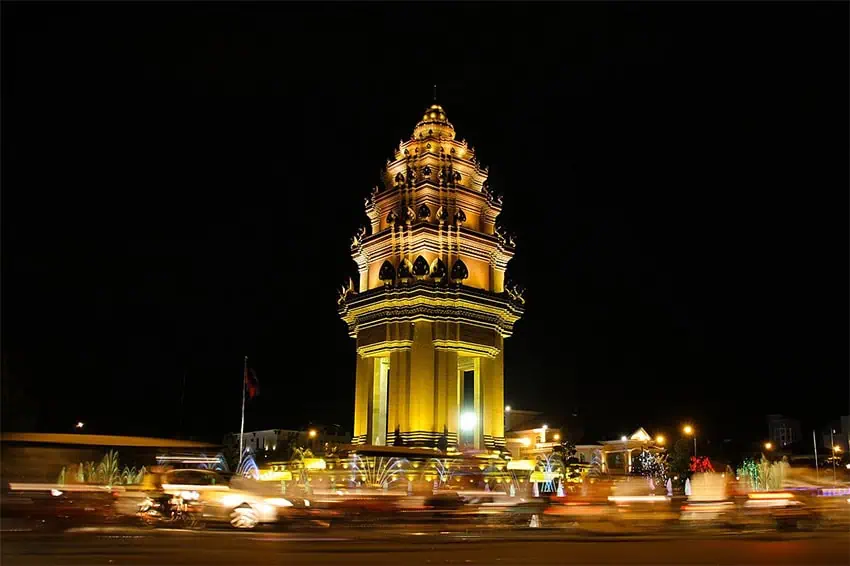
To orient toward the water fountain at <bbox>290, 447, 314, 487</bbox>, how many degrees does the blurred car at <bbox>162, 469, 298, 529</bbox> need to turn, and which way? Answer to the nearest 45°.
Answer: approximately 90° to its left

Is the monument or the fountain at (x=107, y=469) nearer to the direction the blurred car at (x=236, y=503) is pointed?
the monument

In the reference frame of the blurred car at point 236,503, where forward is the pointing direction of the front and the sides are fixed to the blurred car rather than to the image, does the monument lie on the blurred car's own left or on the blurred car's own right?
on the blurred car's own left

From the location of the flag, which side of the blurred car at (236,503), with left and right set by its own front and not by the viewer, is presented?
left

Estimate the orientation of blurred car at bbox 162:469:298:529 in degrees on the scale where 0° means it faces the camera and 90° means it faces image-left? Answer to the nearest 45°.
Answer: approximately 270°

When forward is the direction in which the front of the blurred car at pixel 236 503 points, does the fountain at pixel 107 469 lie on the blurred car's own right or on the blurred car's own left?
on the blurred car's own left
